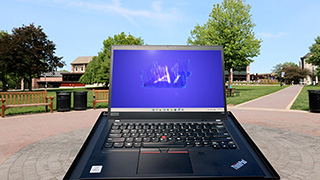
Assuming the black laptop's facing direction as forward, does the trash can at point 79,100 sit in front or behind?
behind

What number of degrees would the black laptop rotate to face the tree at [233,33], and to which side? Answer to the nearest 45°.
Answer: approximately 180°

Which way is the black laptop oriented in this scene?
toward the camera

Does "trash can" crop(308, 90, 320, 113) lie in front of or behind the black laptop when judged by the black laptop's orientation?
behind

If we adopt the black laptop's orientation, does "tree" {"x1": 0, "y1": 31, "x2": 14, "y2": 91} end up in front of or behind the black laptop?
behind

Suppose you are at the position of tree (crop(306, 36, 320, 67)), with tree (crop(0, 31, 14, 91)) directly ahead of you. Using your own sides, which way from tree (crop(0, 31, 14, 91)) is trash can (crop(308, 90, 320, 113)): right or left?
left
